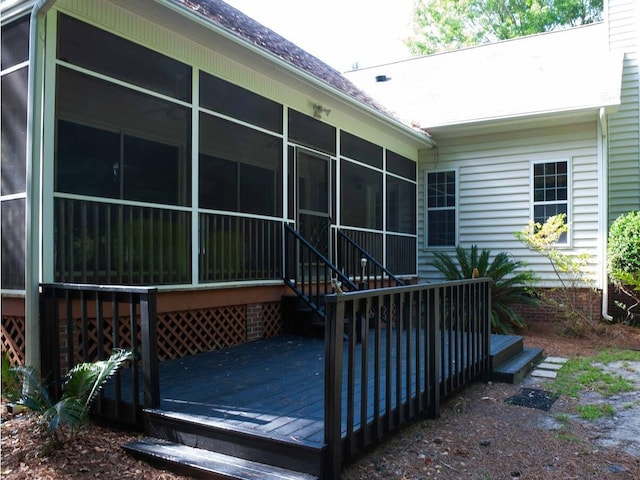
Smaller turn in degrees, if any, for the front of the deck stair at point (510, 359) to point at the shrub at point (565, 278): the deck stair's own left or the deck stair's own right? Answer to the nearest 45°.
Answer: approximately 135° to the deck stair's own left

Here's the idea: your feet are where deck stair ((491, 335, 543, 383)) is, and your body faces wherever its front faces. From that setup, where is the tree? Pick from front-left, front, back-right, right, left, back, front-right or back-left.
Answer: back-left

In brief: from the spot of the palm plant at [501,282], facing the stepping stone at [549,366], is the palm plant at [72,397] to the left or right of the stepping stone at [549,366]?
right

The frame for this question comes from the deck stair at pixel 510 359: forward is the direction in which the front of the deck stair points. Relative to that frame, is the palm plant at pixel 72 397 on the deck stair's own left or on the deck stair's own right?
on the deck stair's own right

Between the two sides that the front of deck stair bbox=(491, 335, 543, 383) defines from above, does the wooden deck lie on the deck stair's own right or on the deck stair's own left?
on the deck stair's own right

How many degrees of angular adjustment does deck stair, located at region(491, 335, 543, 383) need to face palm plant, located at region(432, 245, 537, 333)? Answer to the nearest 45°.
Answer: approximately 135° to its left

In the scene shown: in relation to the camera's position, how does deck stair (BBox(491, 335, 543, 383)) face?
facing the viewer and to the right of the viewer
